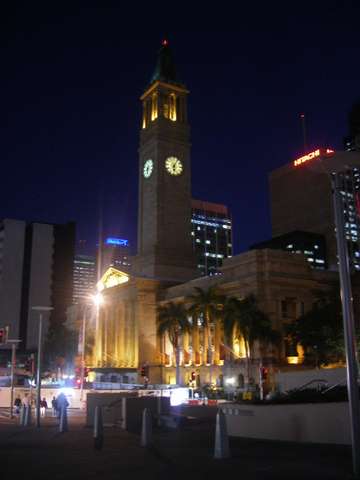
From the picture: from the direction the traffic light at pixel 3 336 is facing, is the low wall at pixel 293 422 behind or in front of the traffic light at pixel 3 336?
in front

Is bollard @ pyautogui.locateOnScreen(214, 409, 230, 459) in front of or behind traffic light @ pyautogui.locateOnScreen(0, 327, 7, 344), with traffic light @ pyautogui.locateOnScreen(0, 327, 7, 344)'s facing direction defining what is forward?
in front

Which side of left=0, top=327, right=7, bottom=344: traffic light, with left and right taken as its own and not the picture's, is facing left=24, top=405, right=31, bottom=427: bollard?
front

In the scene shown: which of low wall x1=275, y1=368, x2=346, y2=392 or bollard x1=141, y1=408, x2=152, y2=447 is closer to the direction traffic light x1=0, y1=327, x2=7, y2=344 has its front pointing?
the bollard

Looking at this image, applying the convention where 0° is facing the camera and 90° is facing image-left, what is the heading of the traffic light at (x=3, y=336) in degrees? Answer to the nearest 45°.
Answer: approximately 0°

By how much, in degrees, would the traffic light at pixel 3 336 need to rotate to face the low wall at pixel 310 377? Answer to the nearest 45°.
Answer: approximately 45° to its left

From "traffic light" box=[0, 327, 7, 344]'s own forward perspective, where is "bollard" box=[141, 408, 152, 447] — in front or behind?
in front

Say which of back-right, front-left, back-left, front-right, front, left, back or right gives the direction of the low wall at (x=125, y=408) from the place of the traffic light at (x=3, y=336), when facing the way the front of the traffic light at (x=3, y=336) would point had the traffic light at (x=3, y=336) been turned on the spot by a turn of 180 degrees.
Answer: back-right

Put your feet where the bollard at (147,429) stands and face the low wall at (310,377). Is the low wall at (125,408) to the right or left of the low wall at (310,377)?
left
